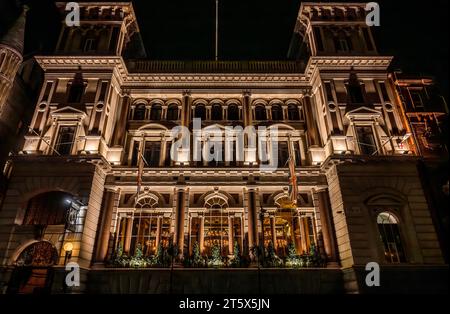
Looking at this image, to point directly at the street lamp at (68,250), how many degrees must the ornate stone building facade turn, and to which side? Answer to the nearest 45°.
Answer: approximately 90° to its right

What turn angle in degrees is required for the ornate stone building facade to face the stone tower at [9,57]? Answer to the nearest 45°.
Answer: approximately 90° to its right

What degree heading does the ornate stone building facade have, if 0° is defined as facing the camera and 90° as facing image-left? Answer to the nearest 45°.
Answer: approximately 0°
